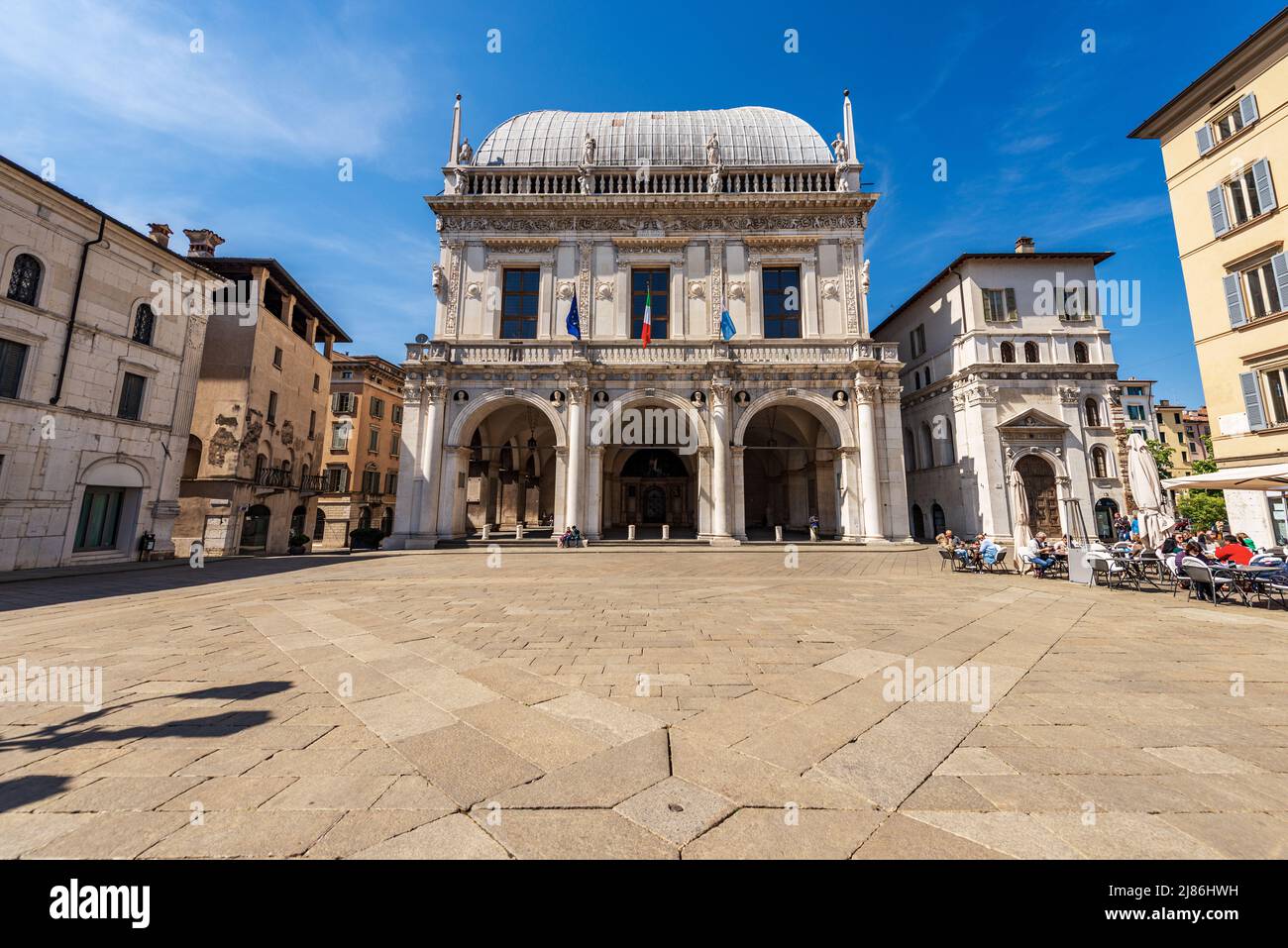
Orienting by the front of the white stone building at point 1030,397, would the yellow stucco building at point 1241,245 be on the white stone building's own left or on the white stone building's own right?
on the white stone building's own left

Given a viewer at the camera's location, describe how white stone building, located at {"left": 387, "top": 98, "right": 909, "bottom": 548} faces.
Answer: facing the viewer

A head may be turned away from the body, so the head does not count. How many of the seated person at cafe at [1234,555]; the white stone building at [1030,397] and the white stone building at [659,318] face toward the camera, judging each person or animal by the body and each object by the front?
2

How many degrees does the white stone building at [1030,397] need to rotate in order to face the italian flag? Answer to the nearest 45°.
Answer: approximately 45° to its right

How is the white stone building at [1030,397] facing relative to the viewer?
toward the camera

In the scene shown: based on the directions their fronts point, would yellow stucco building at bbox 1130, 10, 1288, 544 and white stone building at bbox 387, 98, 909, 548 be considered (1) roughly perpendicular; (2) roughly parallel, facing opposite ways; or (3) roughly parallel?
roughly perpendicular

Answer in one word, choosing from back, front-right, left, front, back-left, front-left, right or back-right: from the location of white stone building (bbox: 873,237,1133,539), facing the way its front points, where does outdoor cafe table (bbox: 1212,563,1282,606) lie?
front

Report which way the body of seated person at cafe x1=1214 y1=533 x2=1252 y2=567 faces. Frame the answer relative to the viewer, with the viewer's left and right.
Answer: facing to the left of the viewer
